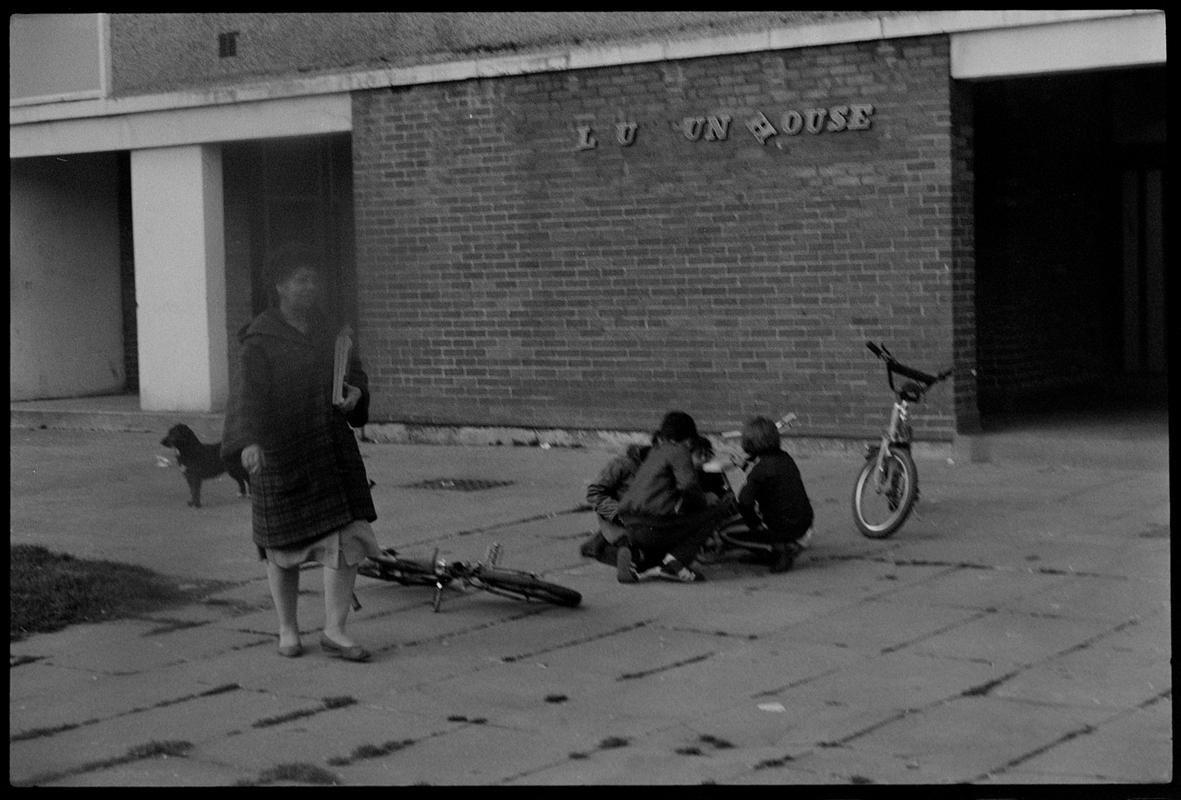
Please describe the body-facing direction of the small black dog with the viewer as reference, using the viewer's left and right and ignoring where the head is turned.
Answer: facing to the left of the viewer

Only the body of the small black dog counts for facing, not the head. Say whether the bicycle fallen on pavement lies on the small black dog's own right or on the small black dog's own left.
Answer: on the small black dog's own left

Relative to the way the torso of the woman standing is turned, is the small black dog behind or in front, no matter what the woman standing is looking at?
behind

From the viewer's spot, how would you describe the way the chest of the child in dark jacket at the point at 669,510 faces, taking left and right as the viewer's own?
facing away from the viewer and to the right of the viewer

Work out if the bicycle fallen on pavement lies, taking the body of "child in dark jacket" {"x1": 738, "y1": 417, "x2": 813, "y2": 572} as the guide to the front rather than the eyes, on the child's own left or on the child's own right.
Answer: on the child's own left

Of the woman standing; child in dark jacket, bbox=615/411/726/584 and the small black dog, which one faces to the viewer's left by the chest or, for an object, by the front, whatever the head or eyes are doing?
the small black dog

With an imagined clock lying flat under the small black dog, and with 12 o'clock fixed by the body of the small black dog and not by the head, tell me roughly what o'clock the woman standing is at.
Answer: The woman standing is roughly at 9 o'clock from the small black dog.

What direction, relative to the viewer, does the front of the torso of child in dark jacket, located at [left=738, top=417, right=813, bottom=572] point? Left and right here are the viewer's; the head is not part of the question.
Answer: facing away from the viewer and to the left of the viewer

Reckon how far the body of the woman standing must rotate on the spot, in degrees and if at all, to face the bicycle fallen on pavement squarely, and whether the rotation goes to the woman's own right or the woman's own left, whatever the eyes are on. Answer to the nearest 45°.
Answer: approximately 90° to the woman's own left

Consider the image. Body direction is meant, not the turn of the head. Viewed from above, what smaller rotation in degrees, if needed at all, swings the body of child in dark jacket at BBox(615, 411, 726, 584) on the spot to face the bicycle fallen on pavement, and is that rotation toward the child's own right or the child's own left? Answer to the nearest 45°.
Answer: approximately 180°

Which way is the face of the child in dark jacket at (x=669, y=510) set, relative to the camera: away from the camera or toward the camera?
away from the camera
